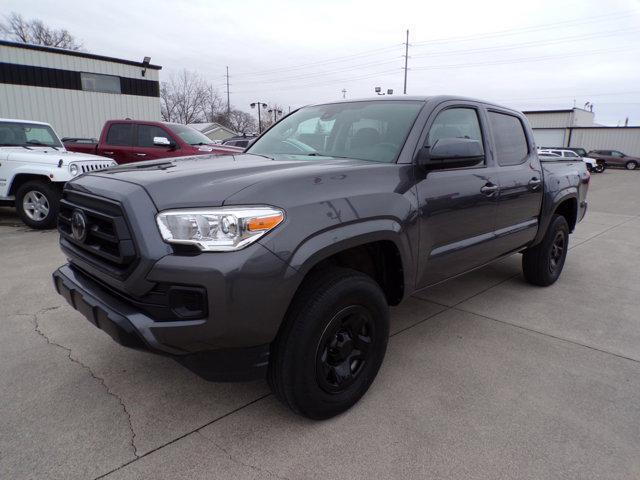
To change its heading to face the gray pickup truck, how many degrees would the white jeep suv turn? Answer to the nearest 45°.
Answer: approximately 45° to its right

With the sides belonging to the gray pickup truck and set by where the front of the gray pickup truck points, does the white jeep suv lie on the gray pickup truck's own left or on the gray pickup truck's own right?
on the gray pickup truck's own right

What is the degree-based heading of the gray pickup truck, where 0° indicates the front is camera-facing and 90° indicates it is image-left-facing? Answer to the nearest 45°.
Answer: approximately 45°

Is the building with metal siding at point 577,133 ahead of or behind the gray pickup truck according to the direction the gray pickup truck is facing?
behind

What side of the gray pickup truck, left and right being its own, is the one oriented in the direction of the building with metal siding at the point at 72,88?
right

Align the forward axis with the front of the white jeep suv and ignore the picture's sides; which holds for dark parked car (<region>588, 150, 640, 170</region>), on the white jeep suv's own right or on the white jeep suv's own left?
on the white jeep suv's own left

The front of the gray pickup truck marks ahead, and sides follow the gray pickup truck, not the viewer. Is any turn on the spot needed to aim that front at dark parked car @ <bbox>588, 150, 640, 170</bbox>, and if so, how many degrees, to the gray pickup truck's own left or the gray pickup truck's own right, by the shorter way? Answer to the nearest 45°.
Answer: approximately 180°

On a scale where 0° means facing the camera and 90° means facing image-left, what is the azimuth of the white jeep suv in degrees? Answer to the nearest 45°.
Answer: approximately 315°

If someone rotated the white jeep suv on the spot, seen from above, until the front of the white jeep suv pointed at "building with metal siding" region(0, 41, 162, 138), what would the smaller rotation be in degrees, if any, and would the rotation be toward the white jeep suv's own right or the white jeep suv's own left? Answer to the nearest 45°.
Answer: approximately 135° to the white jeep suv's own left
